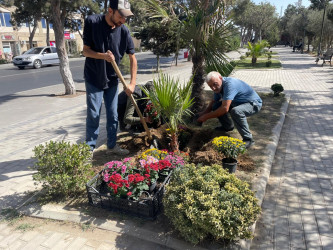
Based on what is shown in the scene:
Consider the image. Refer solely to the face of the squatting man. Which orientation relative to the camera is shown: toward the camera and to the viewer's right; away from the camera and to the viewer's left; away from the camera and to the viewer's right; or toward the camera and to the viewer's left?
toward the camera and to the viewer's left

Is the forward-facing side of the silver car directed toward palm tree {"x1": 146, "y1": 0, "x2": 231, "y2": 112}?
no

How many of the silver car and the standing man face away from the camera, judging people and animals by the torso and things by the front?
0

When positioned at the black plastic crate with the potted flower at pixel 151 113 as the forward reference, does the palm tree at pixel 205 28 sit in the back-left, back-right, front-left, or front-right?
front-right

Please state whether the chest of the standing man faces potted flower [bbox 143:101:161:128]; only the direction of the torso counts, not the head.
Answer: no

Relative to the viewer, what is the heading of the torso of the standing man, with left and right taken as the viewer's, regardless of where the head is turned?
facing the viewer and to the right of the viewer
